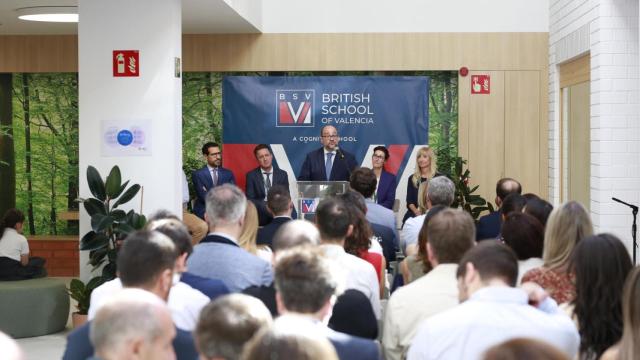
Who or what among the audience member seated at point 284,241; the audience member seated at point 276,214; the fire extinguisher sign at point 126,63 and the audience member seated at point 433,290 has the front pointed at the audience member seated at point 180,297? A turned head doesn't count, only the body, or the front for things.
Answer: the fire extinguisher sign

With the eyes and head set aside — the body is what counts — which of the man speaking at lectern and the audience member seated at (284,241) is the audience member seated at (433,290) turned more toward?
the man speaking at lectern

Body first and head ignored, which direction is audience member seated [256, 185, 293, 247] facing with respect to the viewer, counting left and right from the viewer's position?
facing away from the viewer

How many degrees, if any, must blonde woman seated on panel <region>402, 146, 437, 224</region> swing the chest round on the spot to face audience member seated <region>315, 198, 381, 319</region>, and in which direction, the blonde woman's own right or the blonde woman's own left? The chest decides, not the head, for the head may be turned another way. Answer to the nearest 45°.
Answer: approximately 45° to the blonde woman's own left

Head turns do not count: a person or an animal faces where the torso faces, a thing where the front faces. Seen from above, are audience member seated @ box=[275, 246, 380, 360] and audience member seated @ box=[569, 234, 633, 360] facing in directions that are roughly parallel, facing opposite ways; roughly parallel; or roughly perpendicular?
roughly parallel

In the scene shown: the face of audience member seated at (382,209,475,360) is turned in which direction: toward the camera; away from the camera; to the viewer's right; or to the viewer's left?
away from the camera

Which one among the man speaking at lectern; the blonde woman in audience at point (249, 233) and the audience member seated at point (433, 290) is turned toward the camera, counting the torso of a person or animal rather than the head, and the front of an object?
the man speaking at lectern

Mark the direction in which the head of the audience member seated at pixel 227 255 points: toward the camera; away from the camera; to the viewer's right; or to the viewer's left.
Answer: away from the camera

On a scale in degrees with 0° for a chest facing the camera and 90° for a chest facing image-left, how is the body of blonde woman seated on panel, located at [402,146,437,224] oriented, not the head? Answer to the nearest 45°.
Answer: approximately 45°

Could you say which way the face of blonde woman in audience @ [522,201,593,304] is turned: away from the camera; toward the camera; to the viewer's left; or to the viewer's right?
away from the camera

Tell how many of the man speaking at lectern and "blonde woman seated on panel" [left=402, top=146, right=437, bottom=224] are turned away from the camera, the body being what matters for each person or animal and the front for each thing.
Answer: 0

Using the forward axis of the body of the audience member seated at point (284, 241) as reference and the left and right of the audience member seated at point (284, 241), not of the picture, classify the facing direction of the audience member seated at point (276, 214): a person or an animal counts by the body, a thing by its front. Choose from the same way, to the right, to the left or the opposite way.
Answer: the same way

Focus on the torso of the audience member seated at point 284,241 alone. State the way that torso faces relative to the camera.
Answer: away from the camera

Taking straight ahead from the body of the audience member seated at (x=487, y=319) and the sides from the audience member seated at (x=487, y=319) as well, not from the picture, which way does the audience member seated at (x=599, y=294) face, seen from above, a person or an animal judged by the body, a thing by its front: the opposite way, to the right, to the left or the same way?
the same way

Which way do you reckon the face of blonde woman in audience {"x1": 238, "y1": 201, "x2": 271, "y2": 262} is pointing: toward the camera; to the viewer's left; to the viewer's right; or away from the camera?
away from the camera

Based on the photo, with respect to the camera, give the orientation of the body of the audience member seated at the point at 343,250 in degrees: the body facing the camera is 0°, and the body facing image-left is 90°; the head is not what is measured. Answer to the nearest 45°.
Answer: approximately 180°

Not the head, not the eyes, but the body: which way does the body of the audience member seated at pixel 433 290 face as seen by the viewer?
away from the camera

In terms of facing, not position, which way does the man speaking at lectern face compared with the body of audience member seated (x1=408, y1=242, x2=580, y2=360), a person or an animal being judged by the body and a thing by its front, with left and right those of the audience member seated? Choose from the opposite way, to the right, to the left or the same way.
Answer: the opposite way
